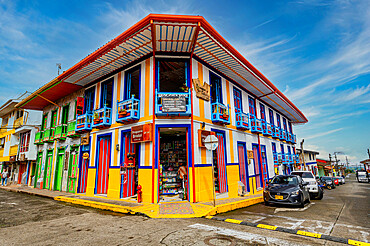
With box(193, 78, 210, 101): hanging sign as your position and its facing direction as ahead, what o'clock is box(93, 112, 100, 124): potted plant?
The potted plant is roughly at 5 o'clock from the hanging sign.

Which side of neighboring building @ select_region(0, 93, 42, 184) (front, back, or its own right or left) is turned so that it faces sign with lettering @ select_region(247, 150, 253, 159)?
left

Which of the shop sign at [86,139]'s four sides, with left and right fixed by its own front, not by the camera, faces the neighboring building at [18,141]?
right

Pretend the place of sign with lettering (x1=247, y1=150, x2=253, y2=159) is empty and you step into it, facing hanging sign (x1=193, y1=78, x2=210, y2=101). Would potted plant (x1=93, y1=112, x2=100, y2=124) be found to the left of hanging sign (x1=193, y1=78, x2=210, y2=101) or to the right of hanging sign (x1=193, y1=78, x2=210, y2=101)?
right

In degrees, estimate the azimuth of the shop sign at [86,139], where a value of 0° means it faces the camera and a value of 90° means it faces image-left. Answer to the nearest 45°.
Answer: approximately 45°

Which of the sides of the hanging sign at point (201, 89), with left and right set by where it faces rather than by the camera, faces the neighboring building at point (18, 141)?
back

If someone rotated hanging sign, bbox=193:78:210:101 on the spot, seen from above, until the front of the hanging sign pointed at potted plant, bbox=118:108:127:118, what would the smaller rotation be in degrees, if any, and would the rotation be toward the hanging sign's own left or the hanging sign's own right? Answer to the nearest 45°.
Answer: approximately 135° to the hanging sign's own right

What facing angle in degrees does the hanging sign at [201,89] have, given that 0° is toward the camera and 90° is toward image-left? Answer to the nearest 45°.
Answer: approximately 315°

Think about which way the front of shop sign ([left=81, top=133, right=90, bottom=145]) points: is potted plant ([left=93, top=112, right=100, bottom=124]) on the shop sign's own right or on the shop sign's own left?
on the shop sign's own left

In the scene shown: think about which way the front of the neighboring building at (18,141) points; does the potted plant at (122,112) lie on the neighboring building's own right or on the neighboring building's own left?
on the neighboring building's own left

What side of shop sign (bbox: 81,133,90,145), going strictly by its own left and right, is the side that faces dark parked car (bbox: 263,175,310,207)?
left

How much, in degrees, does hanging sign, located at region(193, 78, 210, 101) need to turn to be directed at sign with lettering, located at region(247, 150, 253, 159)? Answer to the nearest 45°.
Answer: approximately 90° to its left

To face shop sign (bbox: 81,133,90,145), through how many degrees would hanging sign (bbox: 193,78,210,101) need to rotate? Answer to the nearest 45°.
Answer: approximately 135° to its right

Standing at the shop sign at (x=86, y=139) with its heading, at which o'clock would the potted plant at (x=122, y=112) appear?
The potted plant is roughly at 10 o'clock from the shop sign.
